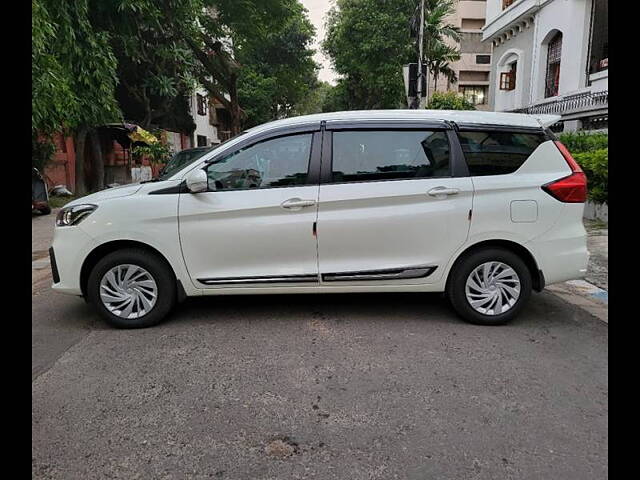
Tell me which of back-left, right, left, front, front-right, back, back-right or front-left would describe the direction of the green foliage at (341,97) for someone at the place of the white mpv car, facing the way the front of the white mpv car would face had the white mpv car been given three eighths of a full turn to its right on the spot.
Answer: front-left

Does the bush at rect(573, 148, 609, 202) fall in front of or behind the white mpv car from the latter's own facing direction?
behind

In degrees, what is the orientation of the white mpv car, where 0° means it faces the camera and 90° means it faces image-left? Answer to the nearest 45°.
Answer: approximately 90°

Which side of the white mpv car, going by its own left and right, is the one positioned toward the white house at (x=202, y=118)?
right

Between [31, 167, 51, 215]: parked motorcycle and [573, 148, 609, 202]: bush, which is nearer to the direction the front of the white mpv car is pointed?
the parked motorcycle

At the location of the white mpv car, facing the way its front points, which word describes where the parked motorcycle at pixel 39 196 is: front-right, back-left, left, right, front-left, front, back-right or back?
front-right

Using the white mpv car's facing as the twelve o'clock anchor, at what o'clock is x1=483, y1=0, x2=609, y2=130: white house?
The white house is roughly at 4 o'clock from the white mpv car.

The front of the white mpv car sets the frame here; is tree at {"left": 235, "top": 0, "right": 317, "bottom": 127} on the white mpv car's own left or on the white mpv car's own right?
on the white mpv car's own right

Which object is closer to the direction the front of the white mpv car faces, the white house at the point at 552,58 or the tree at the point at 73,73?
the tree

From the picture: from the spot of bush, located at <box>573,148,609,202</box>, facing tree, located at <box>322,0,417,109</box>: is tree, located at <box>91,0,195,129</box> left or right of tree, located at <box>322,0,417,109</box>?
left

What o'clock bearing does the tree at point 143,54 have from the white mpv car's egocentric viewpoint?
The tree is roughly at 2 o'clock from the white mpv car.
